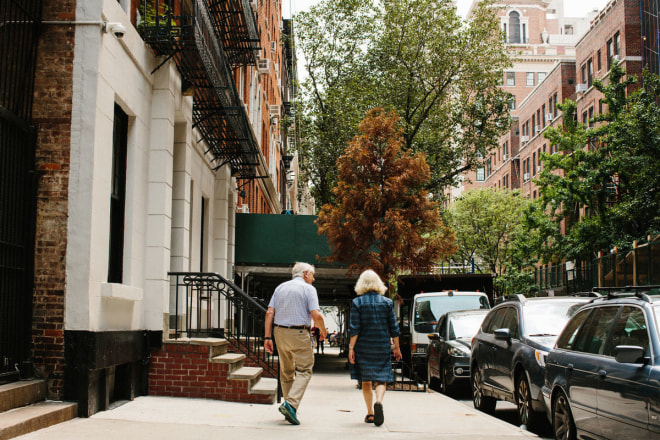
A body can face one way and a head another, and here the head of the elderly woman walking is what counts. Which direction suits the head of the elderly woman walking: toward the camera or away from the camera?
away from the camera

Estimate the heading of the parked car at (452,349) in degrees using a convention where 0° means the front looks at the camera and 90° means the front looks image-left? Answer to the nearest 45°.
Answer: approximately 315°

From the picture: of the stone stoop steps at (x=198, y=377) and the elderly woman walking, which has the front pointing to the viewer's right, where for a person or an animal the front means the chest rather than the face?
the stone stoop steps

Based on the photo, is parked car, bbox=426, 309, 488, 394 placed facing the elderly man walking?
no

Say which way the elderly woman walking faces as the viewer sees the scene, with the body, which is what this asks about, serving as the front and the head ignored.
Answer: away from the camera

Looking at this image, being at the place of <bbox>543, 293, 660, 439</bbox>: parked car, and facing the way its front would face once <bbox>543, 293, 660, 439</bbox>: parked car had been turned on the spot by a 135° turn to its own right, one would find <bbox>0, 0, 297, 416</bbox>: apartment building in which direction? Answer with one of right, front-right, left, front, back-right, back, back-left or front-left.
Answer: front

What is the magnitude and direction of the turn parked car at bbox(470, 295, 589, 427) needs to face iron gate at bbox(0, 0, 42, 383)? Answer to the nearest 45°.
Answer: approximately 90° to its right

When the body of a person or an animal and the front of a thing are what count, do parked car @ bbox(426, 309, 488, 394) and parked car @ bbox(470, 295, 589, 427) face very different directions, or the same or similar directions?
same or similar directions

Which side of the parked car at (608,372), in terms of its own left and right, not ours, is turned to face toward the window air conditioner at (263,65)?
back

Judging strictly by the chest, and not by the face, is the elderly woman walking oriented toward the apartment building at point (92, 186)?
no

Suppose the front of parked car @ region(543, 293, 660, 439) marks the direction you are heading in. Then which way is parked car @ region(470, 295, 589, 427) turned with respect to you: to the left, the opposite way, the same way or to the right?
the same way

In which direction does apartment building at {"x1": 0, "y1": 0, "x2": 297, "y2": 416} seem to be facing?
to the viewer's right

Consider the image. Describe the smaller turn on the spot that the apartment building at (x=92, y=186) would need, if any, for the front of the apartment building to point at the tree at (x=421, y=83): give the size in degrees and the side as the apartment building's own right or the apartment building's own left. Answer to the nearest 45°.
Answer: approximately 45° to the apartment building's own left

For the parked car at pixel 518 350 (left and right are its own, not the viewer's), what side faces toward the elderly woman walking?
right

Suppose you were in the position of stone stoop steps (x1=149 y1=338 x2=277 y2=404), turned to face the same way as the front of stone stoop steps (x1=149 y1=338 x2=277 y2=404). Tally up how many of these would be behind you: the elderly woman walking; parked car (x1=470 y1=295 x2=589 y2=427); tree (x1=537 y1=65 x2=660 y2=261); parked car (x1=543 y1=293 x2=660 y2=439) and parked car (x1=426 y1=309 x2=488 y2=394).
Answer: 0

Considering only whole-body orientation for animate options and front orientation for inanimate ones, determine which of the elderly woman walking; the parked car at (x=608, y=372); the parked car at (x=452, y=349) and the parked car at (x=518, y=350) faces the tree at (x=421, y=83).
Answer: the elderly woman walking

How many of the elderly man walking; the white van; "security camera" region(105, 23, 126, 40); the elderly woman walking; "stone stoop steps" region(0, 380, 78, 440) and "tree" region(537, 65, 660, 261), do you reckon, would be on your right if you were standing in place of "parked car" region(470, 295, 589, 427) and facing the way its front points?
4

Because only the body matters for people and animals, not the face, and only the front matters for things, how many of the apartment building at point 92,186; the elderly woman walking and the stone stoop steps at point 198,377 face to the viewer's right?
2

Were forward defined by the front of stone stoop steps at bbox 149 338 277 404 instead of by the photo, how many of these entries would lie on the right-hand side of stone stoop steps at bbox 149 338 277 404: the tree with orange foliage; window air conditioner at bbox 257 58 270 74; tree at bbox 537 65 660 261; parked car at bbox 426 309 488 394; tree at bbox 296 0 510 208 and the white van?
0

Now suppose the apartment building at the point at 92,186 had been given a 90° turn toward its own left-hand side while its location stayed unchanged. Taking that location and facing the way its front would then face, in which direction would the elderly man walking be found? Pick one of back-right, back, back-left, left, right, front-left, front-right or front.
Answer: right
